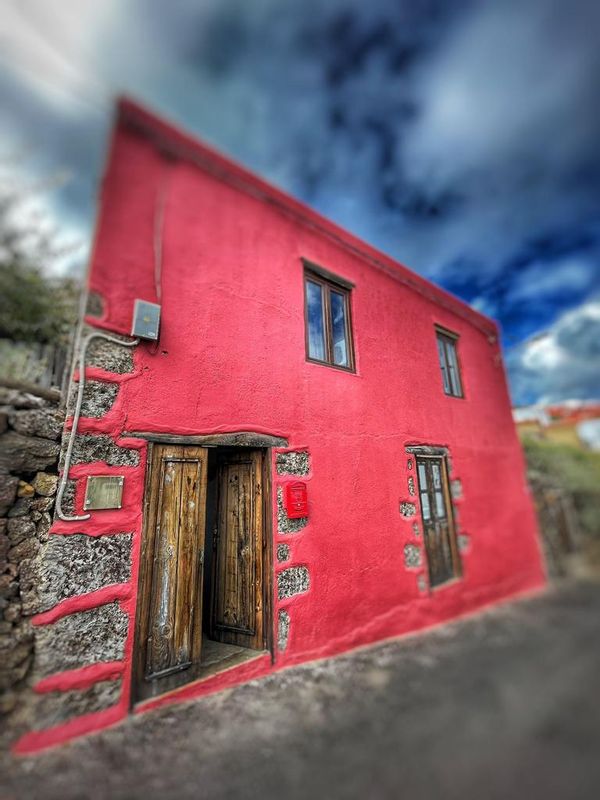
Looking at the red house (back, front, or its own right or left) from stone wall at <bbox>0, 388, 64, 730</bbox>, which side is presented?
right

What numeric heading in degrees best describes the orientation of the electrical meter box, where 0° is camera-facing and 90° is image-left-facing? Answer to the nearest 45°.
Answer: approximately 0°

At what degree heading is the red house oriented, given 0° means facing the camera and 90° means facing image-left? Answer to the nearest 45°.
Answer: approximately 315°

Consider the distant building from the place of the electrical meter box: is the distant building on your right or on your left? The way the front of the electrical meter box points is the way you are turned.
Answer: on your left

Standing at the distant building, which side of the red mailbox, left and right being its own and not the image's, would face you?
left
